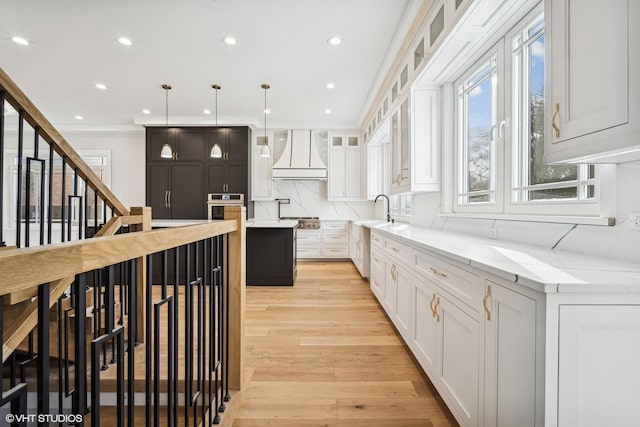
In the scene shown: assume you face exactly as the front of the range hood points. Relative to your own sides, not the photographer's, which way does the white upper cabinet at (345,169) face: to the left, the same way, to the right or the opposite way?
the same way

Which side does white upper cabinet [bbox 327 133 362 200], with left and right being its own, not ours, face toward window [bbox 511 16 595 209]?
front

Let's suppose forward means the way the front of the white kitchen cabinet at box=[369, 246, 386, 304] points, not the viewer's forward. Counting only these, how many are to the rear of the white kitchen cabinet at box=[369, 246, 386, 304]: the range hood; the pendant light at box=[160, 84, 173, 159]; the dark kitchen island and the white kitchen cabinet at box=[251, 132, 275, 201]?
0

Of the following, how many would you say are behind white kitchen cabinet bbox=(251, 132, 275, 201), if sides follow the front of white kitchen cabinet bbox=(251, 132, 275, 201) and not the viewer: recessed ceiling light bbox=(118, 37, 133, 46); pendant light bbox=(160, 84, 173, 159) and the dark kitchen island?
0

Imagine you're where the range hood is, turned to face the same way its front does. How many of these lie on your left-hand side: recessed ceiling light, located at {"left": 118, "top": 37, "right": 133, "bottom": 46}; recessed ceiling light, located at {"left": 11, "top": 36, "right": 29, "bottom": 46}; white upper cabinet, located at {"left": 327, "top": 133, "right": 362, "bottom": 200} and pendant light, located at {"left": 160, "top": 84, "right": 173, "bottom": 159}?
1

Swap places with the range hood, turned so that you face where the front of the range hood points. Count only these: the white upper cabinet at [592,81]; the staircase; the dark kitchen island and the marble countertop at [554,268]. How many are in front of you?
4

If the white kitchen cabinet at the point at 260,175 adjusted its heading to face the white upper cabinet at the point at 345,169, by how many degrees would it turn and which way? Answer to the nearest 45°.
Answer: approximately 90° to its left

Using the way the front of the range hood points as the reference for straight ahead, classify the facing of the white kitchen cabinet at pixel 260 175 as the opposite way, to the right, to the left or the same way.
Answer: the same way

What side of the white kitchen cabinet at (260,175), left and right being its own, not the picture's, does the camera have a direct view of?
front

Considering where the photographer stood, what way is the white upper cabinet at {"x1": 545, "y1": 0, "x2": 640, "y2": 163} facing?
facing the viewer and to the left of the viewer

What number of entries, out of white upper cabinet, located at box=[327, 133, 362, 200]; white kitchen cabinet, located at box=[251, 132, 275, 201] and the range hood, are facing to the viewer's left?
0

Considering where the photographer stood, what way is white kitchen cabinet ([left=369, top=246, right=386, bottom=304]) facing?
facing to the left of the viewer

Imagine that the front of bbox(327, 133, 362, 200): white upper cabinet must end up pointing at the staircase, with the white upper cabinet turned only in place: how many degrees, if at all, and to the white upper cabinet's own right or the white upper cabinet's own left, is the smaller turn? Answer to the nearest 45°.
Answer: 0° — it already faces it

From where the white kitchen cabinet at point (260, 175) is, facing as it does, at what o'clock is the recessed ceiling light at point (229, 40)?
The recessed ceiling light is roughly at 12 o'clock from the white kitchen cabinet.

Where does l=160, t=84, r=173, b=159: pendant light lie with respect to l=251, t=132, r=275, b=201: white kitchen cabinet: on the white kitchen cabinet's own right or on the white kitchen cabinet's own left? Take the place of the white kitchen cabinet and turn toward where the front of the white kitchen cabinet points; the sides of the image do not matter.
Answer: on the white kitchen cabinet's own right

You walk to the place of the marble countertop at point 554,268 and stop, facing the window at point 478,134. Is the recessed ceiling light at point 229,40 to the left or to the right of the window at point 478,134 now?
left

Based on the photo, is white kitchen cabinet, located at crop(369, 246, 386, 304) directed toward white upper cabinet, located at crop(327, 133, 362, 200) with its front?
no

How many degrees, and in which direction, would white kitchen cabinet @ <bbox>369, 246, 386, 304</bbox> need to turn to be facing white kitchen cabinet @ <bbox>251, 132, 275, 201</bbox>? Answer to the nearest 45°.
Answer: approximately 45° to its right

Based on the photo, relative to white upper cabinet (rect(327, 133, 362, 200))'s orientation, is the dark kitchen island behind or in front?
in front

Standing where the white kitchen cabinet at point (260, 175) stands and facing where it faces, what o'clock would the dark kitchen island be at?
The dark kitchen island is roughly at 12 o'clock from the white kitchen cabinet.
